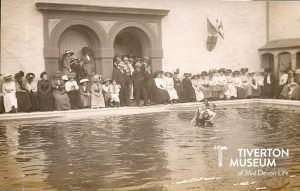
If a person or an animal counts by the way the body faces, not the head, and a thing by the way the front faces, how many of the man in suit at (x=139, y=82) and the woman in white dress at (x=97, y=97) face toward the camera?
2

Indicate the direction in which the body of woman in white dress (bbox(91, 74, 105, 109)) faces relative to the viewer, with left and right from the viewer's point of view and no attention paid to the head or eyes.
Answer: facing the viewer

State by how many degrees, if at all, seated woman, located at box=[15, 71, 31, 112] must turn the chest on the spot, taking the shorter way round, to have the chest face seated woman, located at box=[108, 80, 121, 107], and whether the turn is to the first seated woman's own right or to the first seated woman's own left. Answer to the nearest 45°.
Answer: approximately 45° to the first seated woman's own left

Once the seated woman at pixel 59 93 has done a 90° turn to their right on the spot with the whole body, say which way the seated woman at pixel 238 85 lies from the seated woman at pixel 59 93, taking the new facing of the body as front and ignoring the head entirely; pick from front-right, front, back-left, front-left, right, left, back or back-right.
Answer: back-left

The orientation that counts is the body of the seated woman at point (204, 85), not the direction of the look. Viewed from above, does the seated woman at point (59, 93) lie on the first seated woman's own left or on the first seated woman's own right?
on the first seated woman's own right

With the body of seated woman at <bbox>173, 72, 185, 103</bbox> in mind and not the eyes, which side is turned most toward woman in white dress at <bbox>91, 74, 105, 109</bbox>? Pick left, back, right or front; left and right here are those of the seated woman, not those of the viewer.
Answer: right

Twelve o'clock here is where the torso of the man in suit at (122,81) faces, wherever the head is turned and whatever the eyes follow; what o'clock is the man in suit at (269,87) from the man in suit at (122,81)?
the man in suit at (269,87) is roughly at 10 o'clock from the man in suit at (122,81).

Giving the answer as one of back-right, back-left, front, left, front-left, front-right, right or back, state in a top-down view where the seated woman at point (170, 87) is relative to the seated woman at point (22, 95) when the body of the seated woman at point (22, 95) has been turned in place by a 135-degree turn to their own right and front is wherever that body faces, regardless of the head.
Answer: back

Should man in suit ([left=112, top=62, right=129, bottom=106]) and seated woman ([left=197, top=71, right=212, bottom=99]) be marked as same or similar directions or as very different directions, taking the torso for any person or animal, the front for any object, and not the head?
same or similar directions

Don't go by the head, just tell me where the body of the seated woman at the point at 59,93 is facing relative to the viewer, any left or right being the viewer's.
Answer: facing the viewer and to the right of the viewer

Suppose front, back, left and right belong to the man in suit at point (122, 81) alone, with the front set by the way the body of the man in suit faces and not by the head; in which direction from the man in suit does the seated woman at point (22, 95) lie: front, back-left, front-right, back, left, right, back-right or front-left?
back-right
